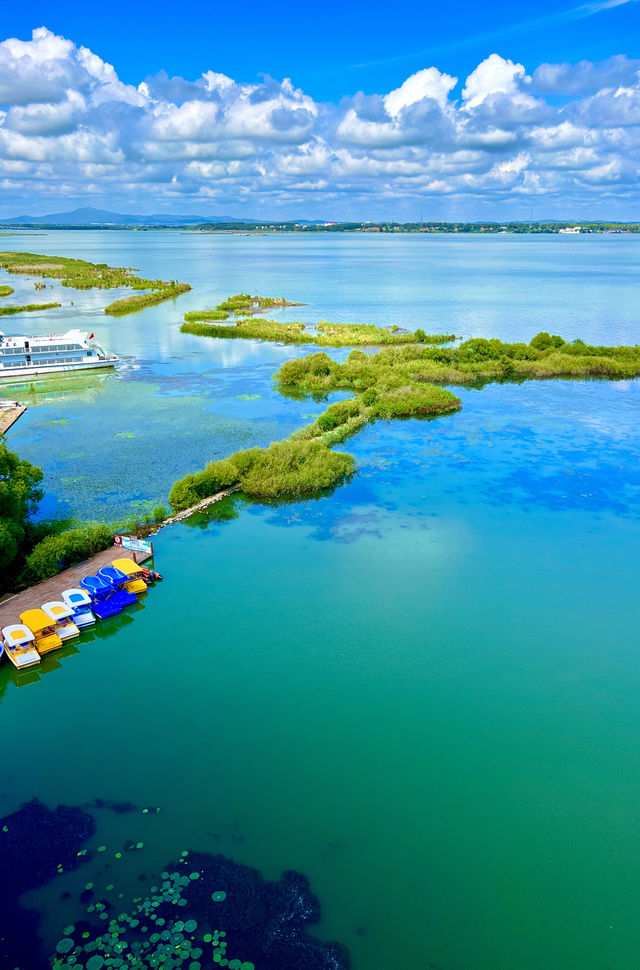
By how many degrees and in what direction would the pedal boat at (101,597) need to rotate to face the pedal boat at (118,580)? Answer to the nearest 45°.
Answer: approximately 90° to its left

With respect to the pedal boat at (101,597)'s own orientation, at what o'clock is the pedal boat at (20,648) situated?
the pedal boat at (20,648) is roughly at 3 o'clock from the pedal boat at (101,597).

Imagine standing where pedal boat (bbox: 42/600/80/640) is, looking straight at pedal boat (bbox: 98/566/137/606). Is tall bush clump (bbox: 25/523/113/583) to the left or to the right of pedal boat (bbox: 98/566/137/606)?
left

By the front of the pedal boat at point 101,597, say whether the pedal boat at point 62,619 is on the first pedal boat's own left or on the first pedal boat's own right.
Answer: on the first pedal boat's own right

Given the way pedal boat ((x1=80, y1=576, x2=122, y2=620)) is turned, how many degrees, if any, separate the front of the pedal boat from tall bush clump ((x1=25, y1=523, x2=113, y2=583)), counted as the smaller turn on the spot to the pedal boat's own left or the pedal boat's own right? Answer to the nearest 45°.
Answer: approximately 180°

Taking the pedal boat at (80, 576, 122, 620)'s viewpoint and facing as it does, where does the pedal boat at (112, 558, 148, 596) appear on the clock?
the pedal boat at (112, 558, 148, 596) is roughly at 9 o'clock from the pedal boat at (80, 576, 122, 620).
